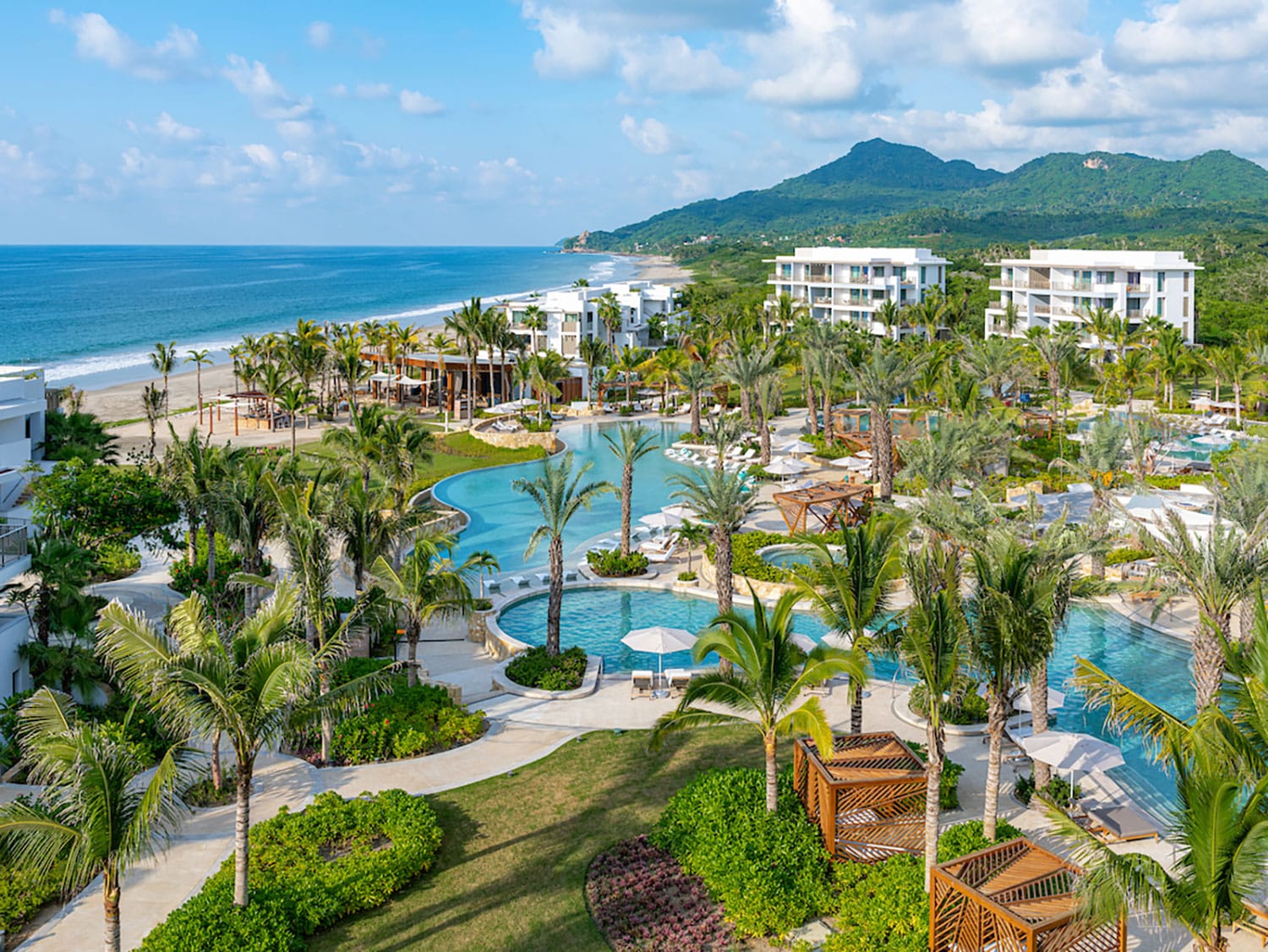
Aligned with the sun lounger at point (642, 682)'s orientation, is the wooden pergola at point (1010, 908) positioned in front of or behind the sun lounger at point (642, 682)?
behind

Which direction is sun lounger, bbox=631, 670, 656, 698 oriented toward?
away from the camera

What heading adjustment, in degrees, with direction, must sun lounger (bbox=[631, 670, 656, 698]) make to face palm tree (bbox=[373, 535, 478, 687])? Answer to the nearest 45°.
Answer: approximately 90° to its left

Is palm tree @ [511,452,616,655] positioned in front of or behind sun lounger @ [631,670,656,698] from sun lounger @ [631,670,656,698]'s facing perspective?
in front

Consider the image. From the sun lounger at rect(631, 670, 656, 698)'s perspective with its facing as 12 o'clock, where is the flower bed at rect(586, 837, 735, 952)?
The flower bed is roughly at 6 o'clock from the sun lounger.

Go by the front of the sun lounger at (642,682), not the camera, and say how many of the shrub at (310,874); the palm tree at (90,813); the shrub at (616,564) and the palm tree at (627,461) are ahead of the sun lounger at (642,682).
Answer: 2

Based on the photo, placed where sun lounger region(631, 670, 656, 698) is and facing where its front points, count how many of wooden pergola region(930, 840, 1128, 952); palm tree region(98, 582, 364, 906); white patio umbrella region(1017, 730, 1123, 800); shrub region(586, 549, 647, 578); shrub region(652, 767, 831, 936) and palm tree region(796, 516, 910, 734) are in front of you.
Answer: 1
